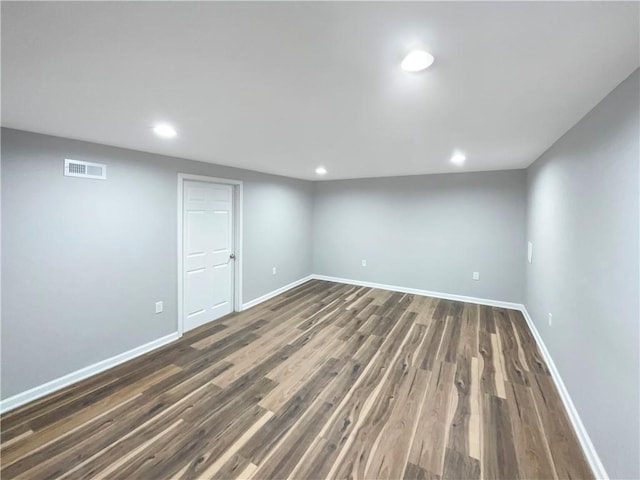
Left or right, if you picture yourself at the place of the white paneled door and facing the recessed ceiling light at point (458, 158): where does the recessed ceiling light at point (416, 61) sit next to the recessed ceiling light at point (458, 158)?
right

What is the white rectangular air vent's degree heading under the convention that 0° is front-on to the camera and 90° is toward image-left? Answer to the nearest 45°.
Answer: approximately 315°

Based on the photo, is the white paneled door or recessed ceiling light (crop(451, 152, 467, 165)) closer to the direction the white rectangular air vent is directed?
the recessed ceiling light

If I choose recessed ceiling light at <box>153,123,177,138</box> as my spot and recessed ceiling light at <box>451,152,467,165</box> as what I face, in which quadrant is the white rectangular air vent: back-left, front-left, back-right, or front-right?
back-left

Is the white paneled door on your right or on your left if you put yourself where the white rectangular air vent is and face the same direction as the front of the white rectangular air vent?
on your left

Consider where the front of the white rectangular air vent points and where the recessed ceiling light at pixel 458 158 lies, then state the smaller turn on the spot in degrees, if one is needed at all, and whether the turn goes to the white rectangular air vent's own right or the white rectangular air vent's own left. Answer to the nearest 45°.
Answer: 0° — it already faces it

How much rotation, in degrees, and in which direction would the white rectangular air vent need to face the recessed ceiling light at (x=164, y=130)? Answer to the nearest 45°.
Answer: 0° — it already faces it

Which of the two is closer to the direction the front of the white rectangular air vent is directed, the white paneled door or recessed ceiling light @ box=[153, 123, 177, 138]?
the recessed ceiling light
